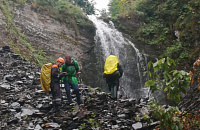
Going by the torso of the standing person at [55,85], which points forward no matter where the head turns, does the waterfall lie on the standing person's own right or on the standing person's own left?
on the standing person's own left

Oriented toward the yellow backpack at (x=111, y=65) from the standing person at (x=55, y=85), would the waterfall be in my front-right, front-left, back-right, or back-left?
front-left

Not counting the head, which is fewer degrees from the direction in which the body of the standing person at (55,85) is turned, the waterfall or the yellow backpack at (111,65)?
the yellow backpack

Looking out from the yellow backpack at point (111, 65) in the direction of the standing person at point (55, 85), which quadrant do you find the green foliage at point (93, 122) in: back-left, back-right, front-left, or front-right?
front-left

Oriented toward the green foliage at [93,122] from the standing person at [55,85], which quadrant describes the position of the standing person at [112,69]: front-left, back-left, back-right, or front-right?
front-left
